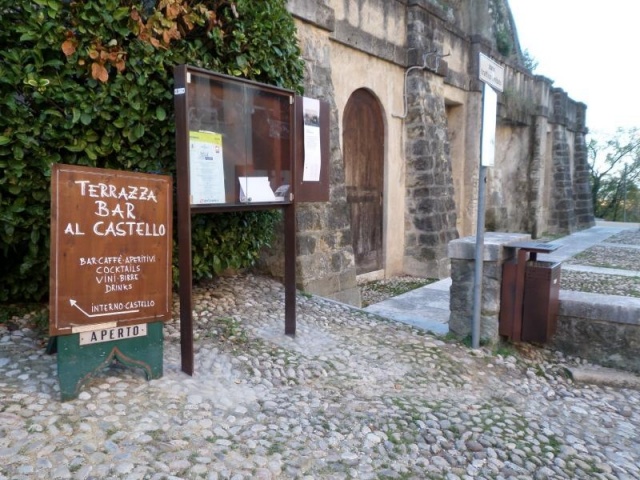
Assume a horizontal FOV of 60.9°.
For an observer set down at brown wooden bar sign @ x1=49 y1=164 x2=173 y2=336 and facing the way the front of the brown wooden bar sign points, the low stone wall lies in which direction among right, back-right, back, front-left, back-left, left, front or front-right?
front-left

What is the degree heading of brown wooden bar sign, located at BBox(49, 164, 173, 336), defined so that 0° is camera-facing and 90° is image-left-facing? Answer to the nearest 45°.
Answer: approximately 315°

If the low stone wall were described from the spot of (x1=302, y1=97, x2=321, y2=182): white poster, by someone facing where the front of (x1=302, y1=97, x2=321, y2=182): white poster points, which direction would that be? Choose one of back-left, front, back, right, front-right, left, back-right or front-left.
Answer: front-left

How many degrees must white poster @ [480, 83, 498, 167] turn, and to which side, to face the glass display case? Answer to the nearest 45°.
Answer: approximately 90° to its right

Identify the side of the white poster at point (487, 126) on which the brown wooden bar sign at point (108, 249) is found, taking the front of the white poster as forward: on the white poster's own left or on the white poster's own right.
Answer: on the white poster's own right

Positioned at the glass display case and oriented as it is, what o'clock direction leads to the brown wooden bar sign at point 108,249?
The brown wooden bar sign is roughly at 3 o'clock from the glass display case.

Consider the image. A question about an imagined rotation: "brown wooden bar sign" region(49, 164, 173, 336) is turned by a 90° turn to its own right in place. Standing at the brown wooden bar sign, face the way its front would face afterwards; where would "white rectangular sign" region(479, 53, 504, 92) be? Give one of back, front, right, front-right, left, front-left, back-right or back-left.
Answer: back-left

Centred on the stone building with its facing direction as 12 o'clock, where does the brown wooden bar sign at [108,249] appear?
The brown wooden bar sign is roughly at 2 o'clock from the stone building.

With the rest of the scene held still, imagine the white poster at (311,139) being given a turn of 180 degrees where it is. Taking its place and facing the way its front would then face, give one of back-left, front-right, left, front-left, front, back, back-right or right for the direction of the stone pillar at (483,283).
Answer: back-right
